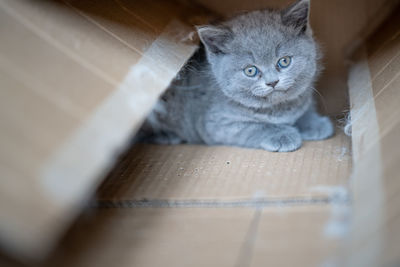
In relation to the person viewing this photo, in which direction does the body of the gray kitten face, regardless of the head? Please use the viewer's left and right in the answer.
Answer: facing the viewer and to the right of the viewer
